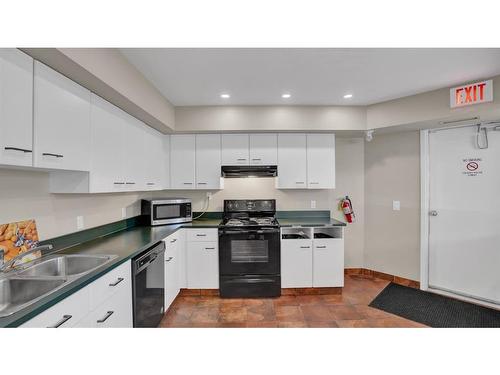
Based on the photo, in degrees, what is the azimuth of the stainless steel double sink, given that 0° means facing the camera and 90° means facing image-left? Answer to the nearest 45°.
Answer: approximately 315°

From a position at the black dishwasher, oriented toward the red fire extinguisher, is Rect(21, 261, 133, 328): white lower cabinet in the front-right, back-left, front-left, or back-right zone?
back-right

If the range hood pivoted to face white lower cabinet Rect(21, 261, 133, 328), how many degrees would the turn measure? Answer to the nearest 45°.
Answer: approximately 45° to its right

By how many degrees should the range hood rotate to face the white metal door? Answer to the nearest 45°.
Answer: approximately 90° to its left

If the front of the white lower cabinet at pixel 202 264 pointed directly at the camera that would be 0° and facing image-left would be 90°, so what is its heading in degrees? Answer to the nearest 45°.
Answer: approximately 0°

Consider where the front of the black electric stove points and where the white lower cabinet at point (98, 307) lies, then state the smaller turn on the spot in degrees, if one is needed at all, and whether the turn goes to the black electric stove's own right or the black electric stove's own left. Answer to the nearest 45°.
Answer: approximately 45° to the black electric stove's own right

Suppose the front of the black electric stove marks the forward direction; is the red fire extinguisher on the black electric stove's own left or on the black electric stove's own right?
on the black electric stove's own left

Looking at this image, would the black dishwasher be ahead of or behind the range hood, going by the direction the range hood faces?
ahead
